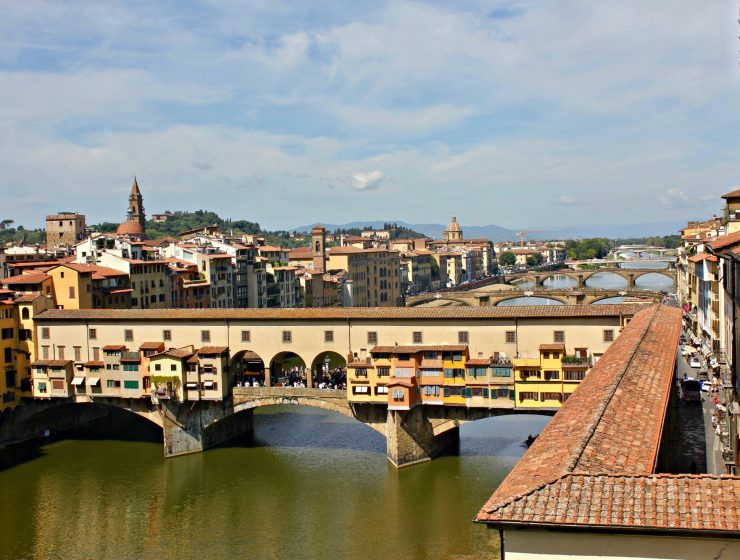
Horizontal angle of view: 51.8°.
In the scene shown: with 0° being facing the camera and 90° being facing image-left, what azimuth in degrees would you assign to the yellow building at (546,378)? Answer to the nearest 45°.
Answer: approximately 0°

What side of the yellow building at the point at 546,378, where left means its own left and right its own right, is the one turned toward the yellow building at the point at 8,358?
right

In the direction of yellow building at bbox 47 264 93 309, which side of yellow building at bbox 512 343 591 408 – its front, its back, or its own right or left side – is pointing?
right
